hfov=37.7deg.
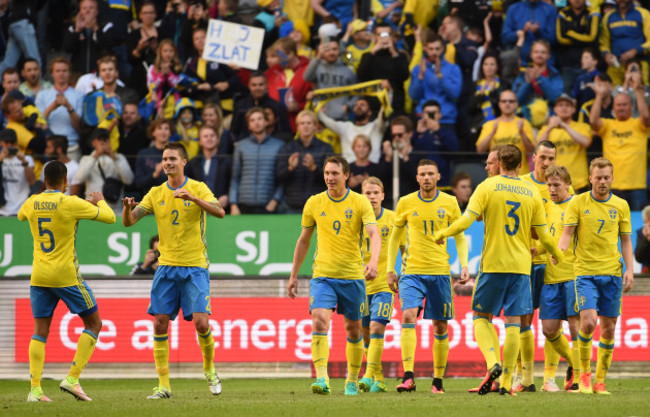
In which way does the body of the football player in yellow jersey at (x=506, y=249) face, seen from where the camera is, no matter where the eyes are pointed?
away from the camera

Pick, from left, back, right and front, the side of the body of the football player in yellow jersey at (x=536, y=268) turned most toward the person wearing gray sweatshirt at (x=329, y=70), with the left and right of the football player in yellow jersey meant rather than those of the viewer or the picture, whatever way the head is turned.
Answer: back

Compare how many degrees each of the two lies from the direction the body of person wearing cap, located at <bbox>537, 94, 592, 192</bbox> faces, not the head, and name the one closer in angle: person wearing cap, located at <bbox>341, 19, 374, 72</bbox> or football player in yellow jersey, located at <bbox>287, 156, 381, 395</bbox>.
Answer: the football player in yellow jersey

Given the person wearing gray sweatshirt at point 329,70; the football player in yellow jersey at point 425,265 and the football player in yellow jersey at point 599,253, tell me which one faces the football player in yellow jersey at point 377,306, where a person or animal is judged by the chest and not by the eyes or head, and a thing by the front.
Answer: the person wearing gray sweatshirt

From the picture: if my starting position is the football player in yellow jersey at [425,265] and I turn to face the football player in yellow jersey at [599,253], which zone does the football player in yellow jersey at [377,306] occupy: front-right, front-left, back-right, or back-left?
back-left

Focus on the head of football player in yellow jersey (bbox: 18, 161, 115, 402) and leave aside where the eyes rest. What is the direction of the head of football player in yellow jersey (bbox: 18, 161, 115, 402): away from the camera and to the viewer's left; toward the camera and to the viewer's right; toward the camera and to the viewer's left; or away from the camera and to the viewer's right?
away from the camera and to the viewer's right

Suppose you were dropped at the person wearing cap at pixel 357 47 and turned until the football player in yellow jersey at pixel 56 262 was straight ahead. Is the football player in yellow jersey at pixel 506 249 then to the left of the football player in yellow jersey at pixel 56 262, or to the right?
left

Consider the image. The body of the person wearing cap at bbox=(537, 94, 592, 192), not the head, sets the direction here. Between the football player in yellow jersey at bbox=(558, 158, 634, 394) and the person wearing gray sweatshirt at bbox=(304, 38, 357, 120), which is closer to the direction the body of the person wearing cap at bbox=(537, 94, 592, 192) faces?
the football player in yellow jersey

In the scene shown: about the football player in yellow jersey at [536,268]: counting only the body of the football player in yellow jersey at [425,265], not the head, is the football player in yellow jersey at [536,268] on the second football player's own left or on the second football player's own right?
on the second football player's own left

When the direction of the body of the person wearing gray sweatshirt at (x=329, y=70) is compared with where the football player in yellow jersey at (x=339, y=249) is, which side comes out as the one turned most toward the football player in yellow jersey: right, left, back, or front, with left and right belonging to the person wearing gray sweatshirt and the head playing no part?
front

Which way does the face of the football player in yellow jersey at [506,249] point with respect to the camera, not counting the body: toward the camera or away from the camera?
away from the camera

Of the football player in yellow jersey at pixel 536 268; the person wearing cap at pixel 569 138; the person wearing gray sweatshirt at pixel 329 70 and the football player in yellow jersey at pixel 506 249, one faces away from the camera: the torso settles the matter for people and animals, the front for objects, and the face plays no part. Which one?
the football player in yellow jersey at pixel 506 249
